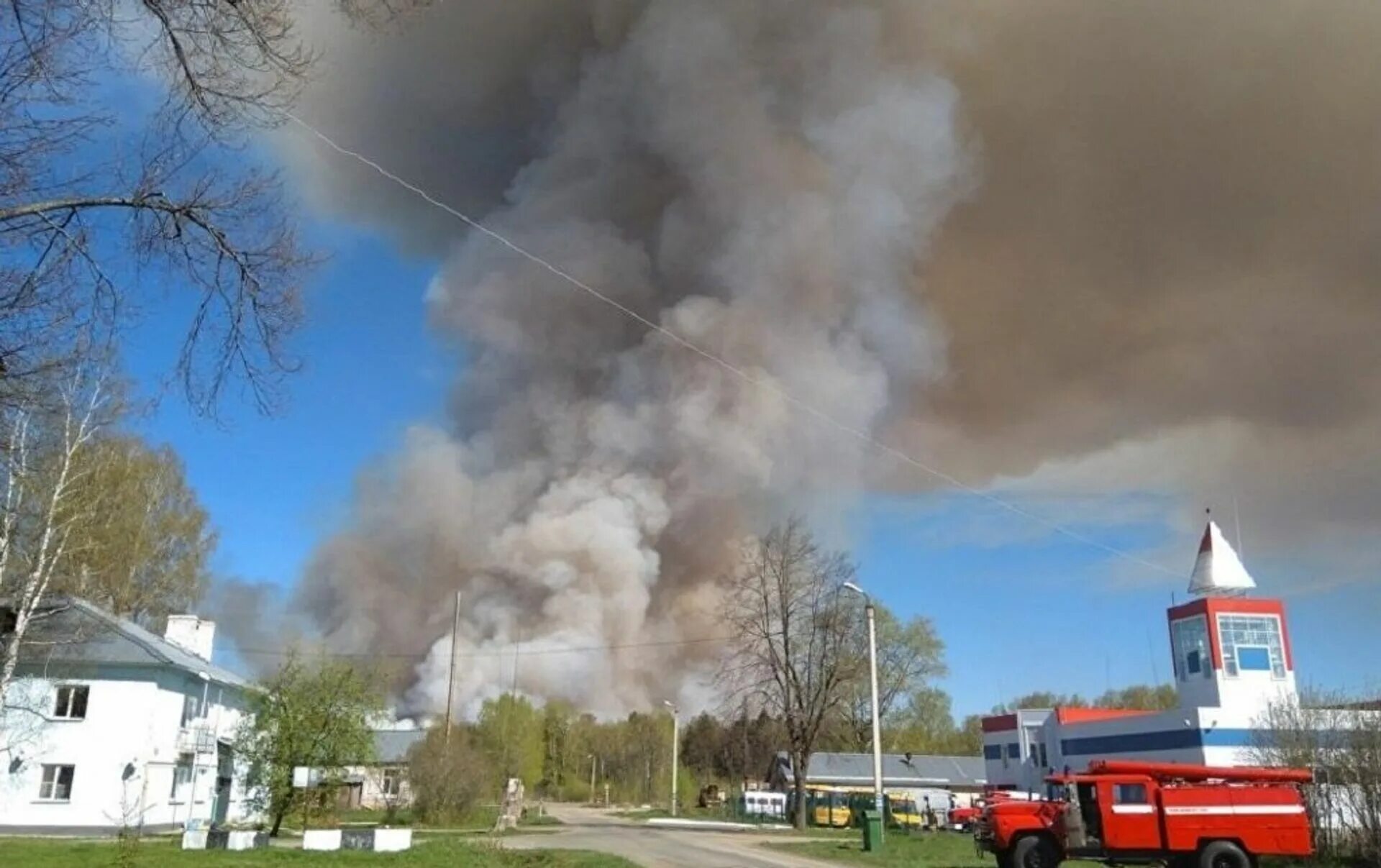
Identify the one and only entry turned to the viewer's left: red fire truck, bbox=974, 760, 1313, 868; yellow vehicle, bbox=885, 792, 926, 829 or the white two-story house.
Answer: the red fire truck

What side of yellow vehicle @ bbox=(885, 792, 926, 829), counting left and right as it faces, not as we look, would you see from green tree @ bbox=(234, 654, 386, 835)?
right

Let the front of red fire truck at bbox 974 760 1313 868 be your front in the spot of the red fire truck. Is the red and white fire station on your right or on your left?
on your right

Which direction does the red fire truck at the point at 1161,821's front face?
to the viewer's left

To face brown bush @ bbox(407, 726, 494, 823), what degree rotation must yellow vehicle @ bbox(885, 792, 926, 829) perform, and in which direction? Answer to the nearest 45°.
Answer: approximately 90° to its right

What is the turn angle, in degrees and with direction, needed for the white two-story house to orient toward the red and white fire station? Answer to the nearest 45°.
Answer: approximately 45° to its left

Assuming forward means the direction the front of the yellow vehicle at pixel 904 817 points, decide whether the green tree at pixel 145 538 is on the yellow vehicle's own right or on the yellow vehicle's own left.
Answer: on the yellow vehicle's own right

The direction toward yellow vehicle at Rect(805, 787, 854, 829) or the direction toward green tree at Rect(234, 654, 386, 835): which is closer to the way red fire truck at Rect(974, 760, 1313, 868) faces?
the green tree

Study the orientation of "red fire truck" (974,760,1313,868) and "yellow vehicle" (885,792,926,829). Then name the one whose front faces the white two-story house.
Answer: the red fire truck
